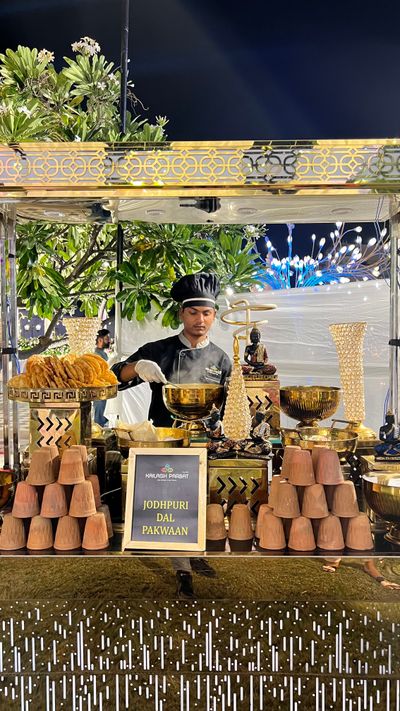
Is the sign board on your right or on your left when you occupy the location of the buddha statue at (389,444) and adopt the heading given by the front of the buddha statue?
on your right

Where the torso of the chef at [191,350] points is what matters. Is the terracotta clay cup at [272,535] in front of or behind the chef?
in front

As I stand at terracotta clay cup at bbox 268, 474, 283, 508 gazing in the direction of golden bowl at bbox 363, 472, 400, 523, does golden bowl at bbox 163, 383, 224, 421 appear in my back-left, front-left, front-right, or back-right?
back-left

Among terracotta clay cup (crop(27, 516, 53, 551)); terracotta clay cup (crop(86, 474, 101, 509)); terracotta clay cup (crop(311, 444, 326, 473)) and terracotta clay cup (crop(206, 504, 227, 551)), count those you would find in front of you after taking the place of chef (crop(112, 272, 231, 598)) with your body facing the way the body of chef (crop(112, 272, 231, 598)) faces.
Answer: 4

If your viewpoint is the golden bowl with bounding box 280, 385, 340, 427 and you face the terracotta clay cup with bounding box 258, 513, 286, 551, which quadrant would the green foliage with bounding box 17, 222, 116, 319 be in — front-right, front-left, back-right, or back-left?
back-right

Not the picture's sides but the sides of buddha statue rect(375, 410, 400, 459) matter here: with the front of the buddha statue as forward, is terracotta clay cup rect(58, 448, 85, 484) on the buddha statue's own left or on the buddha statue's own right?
on the buddha statue's own right

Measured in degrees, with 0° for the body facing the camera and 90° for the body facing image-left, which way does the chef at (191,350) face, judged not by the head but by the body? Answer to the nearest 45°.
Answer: approximately 0°

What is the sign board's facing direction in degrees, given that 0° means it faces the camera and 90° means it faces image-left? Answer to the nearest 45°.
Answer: approximately 0°
